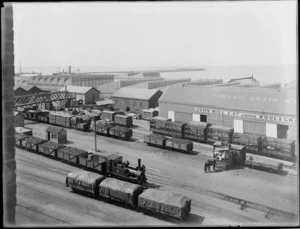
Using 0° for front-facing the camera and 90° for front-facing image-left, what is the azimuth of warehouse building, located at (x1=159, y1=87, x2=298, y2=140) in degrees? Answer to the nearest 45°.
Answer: approximately 45°

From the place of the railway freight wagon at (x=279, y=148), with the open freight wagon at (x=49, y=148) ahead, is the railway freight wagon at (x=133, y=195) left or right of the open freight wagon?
left

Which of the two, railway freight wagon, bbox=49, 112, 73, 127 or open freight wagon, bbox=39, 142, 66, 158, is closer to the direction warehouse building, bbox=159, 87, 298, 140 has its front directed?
the open freight wagon

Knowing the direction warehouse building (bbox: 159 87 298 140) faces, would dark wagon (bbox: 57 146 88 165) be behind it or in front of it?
in front
